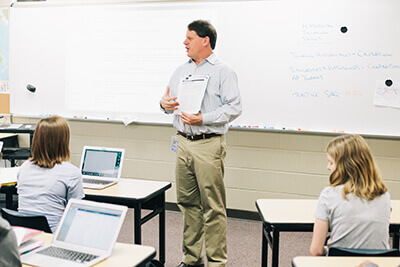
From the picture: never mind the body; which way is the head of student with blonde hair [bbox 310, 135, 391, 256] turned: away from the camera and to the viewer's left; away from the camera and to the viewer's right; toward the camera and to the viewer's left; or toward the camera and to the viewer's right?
away from the camera and to the viewer's left

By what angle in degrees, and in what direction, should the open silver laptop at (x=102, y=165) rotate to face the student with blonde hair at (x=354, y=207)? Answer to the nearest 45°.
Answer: approximately 90° to its left

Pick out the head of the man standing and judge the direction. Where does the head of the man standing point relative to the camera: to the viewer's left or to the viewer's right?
to the viewer's left

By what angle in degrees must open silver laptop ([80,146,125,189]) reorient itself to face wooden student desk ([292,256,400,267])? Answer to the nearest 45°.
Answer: approximately 90° to its left

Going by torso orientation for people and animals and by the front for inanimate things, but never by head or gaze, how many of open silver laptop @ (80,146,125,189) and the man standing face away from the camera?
0

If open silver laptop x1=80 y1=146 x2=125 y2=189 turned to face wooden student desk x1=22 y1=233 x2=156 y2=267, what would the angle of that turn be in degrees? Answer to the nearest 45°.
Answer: approximately 45° to its left

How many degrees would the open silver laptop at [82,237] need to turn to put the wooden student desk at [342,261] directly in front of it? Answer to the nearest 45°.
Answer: approximately 135° to its left

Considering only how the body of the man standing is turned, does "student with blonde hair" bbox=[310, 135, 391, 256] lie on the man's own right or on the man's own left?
on the man's own left

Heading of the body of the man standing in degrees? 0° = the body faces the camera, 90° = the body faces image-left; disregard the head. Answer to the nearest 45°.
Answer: approximately 45°

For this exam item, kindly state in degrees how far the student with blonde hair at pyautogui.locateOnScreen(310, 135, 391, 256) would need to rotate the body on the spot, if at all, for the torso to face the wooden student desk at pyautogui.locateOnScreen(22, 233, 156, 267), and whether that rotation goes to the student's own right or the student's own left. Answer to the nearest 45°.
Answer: approximately 90° to the student's own left

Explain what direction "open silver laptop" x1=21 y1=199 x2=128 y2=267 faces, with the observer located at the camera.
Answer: facing the viewer and to the left of the viewer
